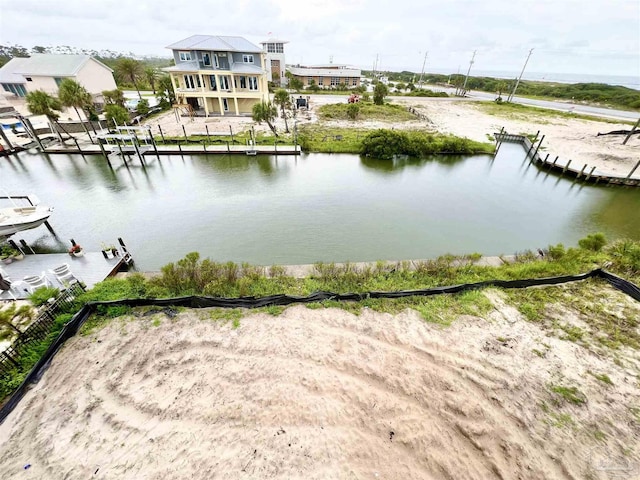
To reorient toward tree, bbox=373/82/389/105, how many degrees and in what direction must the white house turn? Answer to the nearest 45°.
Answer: approximately 90° to its left

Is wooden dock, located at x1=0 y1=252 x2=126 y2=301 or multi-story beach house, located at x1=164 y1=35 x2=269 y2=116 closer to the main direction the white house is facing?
the wooden dock

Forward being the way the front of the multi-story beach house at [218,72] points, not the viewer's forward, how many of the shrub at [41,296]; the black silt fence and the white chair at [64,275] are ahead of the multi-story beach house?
3

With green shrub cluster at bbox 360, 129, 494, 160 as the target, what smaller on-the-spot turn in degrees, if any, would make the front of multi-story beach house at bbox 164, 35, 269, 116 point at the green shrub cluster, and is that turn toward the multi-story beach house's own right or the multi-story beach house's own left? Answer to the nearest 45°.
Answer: approximately 45° to the multi-story beach house's own left

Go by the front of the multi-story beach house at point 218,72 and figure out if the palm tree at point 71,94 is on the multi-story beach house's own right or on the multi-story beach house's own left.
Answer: on the multi-story beach house's own right

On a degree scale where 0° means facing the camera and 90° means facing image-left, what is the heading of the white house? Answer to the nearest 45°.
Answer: approximately 45°

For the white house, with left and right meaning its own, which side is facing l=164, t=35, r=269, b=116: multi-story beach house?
left

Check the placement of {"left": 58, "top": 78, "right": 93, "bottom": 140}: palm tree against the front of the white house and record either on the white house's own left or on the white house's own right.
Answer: on the white house's own left

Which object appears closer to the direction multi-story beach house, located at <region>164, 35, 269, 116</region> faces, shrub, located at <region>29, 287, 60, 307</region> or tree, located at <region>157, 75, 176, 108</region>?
the shrub

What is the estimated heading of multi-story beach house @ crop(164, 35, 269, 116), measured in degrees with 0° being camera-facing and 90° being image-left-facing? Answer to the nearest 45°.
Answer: approximately 0°

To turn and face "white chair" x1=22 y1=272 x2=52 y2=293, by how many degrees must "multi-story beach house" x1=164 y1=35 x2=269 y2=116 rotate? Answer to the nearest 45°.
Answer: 0° — it already faces it

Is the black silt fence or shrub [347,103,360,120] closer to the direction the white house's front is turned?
the black silt fence

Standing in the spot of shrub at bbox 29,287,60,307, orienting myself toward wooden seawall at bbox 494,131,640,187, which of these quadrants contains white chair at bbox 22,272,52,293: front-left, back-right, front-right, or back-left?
back-left

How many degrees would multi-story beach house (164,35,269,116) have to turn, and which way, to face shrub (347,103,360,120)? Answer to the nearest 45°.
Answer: approximately 90° to its left
